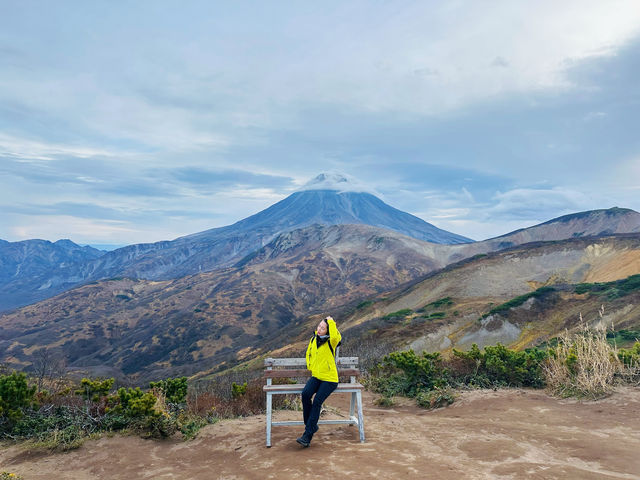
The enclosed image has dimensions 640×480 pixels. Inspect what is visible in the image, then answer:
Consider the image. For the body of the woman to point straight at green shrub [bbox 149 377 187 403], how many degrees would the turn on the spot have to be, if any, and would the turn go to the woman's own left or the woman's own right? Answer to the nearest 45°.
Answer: approximately 90° to the woman's own right

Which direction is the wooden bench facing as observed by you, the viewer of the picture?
facing the viewer

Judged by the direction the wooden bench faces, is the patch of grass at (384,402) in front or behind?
behind

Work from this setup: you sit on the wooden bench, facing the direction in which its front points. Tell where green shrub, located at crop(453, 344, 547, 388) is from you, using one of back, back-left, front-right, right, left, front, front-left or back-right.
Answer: back-left

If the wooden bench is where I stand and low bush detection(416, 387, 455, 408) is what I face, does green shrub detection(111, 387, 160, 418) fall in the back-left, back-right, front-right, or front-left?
back-left

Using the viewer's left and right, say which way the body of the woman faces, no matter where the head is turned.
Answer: facing the viewer and to the left of the viewer

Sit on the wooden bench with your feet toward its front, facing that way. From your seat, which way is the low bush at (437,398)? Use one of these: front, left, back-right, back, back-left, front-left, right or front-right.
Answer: back-left

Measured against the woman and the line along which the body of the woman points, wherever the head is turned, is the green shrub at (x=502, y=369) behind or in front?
behind

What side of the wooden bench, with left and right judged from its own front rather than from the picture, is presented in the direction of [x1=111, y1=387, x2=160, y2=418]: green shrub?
right
